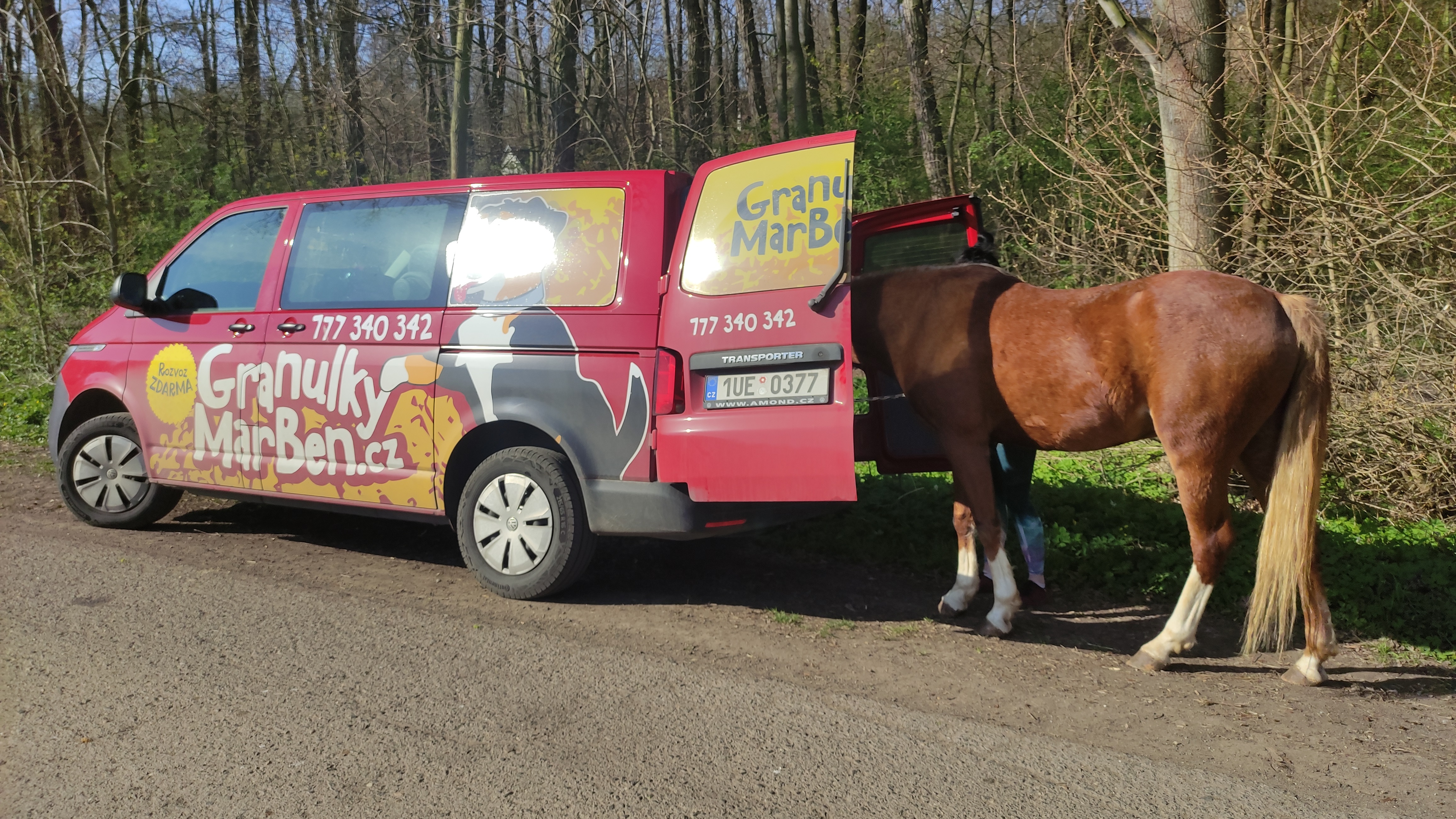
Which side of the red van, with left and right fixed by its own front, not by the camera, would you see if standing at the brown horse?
back

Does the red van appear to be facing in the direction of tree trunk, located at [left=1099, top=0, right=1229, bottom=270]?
no

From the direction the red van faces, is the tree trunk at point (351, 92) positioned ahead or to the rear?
ahead

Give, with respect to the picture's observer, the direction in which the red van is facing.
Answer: facing away from the viewer and to the left of the viewer

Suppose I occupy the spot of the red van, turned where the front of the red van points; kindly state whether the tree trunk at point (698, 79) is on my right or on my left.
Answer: on my right

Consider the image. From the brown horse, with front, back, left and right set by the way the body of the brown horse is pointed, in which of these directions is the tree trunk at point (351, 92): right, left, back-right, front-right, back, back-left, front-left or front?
front

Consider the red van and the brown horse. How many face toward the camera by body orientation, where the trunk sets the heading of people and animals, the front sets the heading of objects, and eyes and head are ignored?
0

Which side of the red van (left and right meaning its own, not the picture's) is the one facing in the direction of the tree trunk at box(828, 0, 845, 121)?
right

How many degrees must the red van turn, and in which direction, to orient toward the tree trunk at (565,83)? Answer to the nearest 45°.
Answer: approximately 45° to its right

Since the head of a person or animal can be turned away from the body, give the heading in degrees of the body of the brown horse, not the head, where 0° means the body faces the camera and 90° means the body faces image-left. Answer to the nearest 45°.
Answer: approximately 135°

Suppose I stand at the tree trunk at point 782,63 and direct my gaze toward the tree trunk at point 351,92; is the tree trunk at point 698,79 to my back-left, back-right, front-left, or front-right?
front-left

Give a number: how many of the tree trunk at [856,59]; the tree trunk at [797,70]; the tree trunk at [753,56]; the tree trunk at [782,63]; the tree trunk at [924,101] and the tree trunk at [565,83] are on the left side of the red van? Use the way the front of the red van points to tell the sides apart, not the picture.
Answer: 0

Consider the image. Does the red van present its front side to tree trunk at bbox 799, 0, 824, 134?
no

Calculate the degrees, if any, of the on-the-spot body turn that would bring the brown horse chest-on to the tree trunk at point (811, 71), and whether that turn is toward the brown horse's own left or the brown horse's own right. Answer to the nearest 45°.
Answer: approximately 45° to the brown horse's own right
